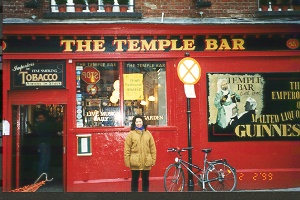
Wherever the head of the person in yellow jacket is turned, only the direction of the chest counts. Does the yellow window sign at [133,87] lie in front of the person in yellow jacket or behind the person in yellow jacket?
behind

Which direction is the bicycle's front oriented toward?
to the viewer's left

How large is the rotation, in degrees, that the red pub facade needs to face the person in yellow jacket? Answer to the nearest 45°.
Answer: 0° — it already faces them

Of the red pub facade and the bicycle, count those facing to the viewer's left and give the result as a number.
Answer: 1

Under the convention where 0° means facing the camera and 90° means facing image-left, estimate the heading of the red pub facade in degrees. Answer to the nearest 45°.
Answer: approximately 0°

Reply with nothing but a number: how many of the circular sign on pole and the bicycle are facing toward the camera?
1

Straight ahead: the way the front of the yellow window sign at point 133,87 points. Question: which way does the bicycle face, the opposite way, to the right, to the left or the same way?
to the right

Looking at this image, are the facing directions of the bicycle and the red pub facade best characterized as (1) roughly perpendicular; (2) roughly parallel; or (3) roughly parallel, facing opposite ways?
roughly perpendicular

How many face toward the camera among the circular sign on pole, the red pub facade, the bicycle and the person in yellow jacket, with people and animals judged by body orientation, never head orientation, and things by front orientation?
3

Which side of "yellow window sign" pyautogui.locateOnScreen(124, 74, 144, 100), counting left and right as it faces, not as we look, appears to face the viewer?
front

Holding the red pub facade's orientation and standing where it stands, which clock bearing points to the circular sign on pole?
The circular sign on pole is roughly at 10 o'clock from the red pub facade.
